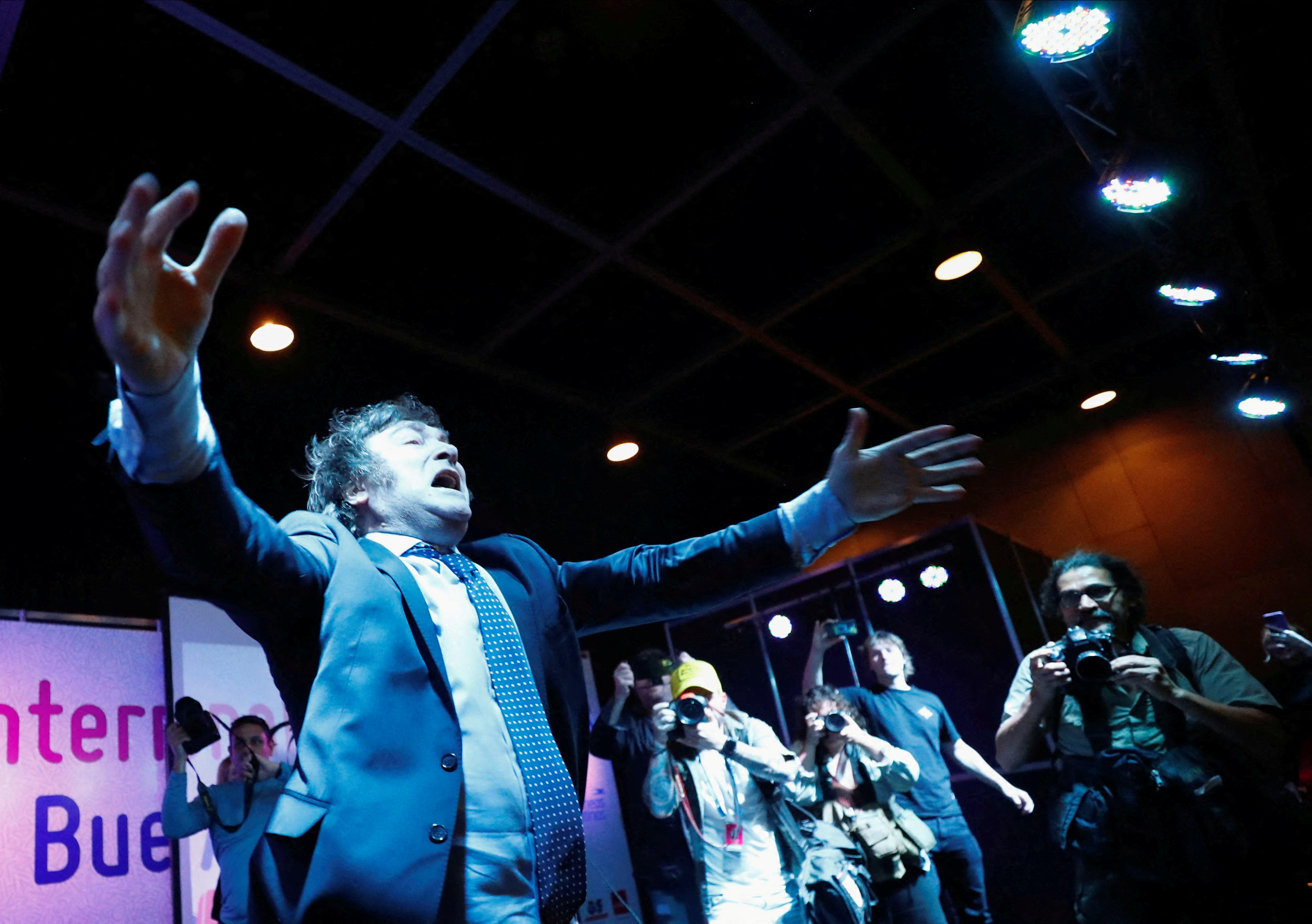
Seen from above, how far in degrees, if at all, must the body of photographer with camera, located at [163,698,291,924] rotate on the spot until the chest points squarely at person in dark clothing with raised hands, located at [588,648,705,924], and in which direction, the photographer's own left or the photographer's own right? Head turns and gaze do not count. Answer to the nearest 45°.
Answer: approximately 90° to the photographer's own left

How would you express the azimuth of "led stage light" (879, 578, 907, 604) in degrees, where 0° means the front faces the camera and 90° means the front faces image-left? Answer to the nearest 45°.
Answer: approximately 0°

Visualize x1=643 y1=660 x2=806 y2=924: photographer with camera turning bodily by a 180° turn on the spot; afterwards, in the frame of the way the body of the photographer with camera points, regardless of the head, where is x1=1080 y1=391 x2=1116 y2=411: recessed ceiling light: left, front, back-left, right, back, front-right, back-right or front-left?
front-right

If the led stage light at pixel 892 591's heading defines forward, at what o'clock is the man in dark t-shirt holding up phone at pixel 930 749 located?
The man in dark t-shirt holding up phone is roughly at 12 o'clock from the led stage light.

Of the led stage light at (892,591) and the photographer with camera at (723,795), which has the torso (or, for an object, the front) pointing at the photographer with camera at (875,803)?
the led stage light

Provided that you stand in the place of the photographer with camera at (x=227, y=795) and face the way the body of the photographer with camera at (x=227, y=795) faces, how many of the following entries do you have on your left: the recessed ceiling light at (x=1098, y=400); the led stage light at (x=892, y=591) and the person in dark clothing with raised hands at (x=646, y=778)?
3

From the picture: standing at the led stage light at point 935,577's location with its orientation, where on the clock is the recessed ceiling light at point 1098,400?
The recessed ceiling light is roughly at 8 o'clock from the led stage light.

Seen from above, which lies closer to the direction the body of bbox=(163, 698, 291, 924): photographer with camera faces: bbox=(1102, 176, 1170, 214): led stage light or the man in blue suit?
the man in blue suit

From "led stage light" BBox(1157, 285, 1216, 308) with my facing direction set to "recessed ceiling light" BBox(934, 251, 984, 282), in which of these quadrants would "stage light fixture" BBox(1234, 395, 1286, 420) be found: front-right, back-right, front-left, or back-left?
back-right

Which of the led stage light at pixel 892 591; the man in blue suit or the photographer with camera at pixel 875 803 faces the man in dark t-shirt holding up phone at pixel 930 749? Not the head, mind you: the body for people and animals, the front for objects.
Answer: the led stage light

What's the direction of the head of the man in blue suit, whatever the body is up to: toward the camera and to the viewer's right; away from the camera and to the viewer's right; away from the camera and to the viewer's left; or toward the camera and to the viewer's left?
toward the camera and to the viewer's right
